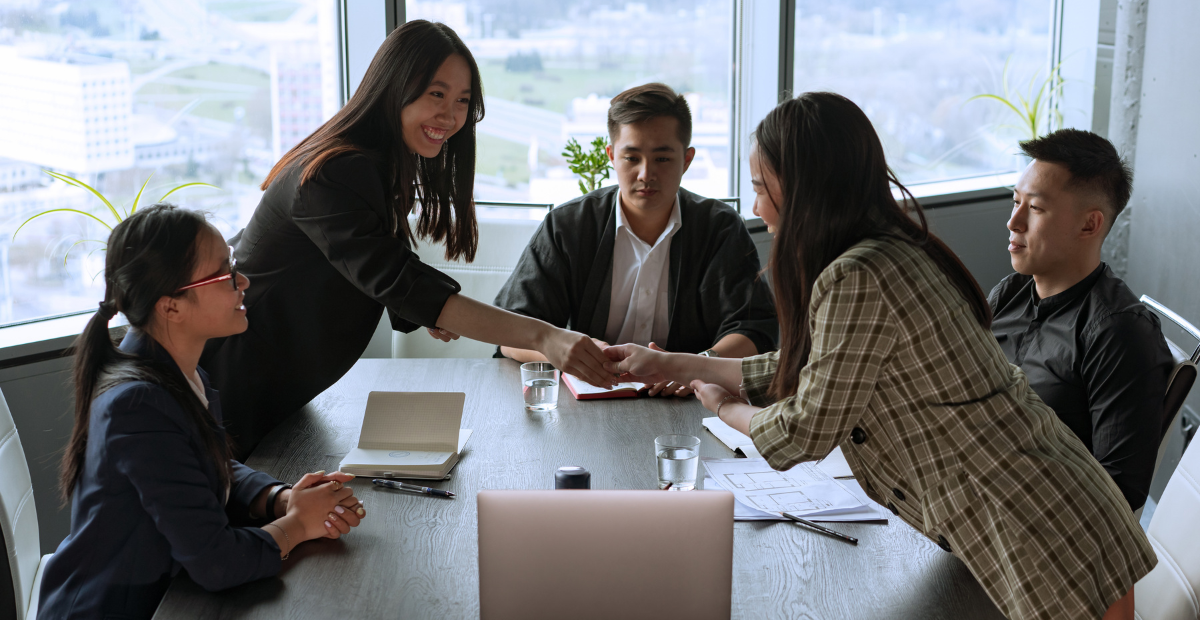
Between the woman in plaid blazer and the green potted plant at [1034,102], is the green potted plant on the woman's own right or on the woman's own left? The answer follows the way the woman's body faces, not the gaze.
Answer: on the woman's own right

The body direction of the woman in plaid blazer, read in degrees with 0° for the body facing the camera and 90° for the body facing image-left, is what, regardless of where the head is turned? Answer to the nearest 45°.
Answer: approximately 90°

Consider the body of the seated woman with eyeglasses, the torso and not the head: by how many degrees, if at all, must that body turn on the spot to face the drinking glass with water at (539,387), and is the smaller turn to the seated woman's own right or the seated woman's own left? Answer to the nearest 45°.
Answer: approximately 45° to the seated woman's own left

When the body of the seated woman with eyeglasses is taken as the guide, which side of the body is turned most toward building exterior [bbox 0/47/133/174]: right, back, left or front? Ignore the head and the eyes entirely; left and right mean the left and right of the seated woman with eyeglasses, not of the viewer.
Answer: left

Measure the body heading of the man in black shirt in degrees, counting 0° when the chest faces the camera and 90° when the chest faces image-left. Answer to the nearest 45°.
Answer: approximately 45°

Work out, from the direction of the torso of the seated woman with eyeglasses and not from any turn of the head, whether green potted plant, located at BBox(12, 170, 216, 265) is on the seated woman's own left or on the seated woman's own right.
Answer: on the seated woman's own left

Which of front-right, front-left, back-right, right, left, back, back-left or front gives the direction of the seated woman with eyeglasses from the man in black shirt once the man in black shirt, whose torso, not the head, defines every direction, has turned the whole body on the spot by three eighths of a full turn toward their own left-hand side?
back-right

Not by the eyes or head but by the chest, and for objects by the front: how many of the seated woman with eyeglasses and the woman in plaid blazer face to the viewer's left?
1

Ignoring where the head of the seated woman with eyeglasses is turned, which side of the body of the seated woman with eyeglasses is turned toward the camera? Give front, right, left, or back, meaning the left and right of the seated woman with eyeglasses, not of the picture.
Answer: right

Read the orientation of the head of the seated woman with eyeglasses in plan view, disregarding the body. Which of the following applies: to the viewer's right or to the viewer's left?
to the viewer's right

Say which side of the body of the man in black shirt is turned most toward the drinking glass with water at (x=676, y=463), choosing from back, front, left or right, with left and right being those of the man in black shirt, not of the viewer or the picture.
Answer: front
